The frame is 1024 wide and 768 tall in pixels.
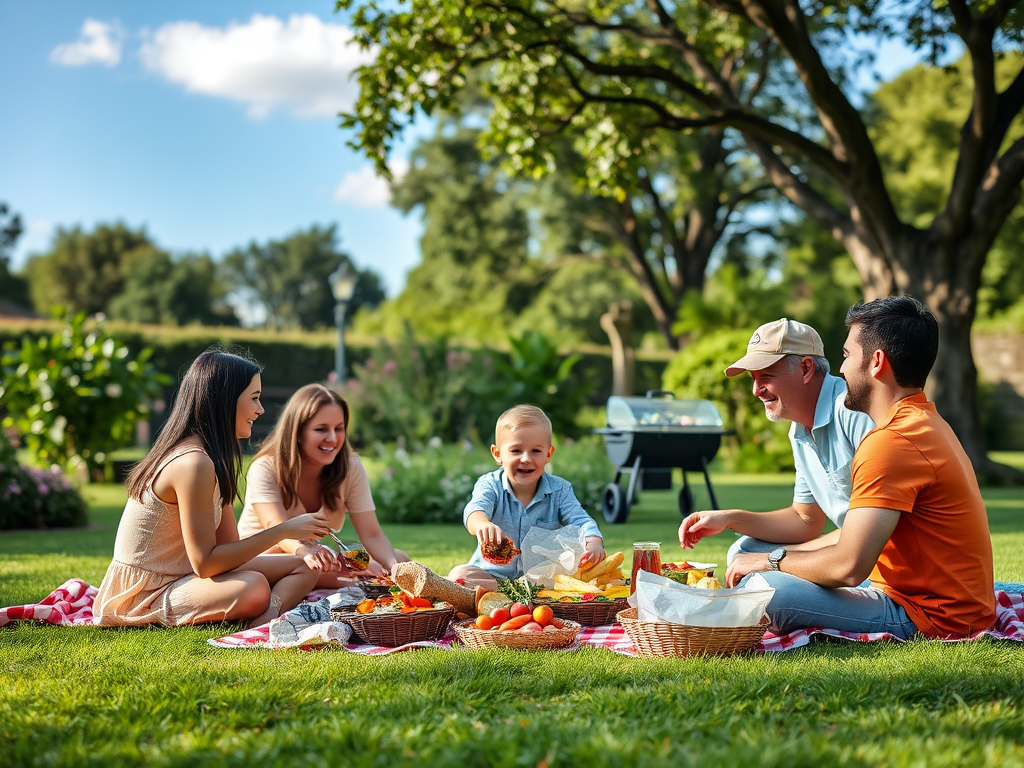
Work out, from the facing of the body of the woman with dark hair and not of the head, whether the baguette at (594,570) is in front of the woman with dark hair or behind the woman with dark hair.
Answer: in front

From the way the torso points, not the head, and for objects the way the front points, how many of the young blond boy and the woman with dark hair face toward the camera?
1

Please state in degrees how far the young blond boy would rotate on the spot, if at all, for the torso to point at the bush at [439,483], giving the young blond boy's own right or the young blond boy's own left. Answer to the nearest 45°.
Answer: approximately 180°

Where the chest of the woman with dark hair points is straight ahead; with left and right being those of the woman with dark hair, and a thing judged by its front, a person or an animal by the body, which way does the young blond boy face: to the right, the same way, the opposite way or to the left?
to the right

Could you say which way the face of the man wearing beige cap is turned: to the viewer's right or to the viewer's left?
to the viewer's left

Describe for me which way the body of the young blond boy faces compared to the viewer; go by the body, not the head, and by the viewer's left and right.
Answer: facing the viewer

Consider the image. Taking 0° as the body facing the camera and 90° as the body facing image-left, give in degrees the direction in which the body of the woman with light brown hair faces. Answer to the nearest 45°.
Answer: approximately 315°

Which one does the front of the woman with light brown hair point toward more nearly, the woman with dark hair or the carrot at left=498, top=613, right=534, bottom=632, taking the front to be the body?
the carrot

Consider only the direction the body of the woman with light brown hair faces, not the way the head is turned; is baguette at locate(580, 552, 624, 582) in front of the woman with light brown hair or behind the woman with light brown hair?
in front

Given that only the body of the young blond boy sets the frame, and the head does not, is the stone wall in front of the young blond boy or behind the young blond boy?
behind

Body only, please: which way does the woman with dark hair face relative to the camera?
to the viewer's right

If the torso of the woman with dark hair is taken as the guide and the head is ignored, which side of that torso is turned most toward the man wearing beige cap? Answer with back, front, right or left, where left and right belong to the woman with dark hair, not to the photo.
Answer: front

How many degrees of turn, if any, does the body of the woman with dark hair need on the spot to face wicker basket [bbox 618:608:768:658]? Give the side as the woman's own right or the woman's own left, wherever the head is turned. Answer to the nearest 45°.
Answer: approximately 45° to the woman's own right
